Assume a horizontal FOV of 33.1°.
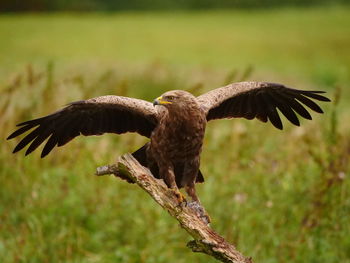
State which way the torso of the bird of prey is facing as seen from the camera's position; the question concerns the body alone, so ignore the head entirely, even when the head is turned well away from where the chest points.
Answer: toward the camera
